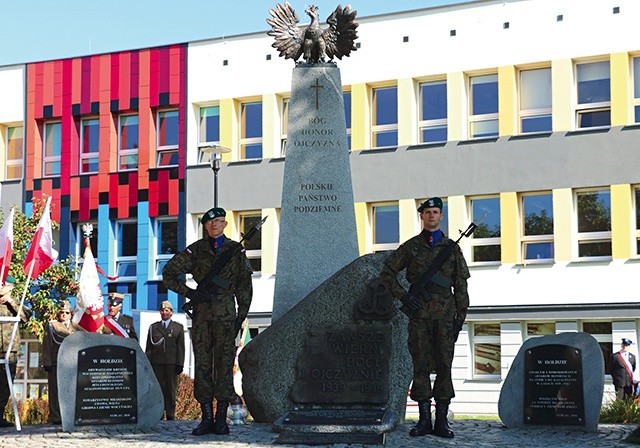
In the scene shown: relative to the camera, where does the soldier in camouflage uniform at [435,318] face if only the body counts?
toward the camera

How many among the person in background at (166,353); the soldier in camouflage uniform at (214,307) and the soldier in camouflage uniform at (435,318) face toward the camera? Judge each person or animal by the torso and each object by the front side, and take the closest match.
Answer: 3

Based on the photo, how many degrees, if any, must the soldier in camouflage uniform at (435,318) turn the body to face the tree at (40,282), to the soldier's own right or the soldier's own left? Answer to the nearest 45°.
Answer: approximately 135° to the soldier's own right

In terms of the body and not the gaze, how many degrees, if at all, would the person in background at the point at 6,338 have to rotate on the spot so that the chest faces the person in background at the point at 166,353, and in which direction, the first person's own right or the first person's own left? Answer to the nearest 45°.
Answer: approximately 90° to the first person's own left

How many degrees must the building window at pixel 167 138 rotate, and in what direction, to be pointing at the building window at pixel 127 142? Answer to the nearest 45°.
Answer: approximately 90° to its right

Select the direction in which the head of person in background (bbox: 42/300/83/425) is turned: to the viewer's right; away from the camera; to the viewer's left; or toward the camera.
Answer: toward the camera

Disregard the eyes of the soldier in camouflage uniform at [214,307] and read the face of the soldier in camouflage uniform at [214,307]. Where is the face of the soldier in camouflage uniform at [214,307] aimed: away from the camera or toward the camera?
toward the camera

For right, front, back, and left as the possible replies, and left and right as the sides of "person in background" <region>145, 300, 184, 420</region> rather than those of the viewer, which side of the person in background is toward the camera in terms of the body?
front

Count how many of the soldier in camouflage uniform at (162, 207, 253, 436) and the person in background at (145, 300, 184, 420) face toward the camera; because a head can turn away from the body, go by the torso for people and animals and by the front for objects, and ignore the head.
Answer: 2

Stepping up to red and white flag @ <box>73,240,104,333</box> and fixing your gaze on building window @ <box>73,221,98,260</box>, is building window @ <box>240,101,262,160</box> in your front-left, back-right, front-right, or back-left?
front-right

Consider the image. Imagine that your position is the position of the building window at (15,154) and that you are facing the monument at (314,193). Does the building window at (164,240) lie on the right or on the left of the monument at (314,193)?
left

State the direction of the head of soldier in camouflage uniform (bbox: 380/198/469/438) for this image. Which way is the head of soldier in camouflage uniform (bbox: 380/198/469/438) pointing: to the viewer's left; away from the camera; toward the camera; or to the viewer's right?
toward the camera

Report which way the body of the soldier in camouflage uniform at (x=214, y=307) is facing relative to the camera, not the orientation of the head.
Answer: toward the camera
